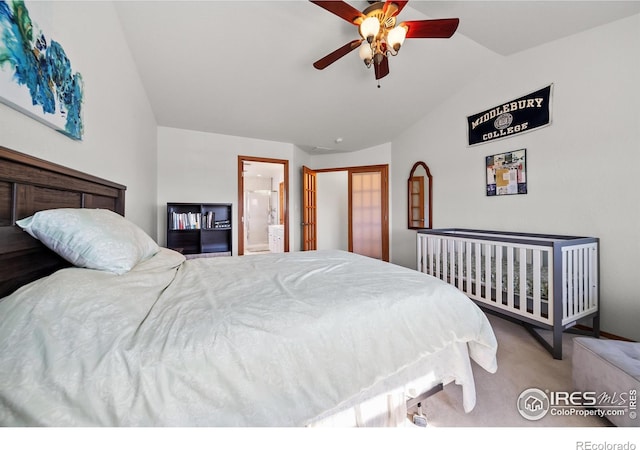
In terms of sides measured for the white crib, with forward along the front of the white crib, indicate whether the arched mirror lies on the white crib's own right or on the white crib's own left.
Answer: on the white crib's own right

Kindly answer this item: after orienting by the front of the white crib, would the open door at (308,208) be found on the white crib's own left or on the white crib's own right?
on the white crib's own right

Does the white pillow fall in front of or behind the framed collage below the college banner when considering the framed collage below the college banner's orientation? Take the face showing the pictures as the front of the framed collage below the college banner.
in front

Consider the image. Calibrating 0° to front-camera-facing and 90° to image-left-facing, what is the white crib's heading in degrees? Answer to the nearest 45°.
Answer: approximately 45°
